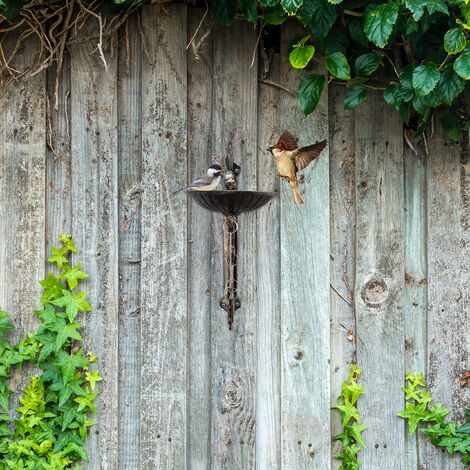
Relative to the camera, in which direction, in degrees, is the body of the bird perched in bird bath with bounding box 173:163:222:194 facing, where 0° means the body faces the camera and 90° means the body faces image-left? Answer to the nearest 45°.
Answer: approximately 270°

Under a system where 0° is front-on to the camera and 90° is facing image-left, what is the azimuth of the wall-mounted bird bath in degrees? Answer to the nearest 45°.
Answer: approximately 0°

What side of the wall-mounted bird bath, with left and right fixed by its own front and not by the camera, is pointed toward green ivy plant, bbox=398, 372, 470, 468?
left

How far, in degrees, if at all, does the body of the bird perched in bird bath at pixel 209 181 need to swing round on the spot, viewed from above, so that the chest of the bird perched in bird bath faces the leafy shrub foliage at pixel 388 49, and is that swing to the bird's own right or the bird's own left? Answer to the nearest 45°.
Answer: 0° — it already faces it
